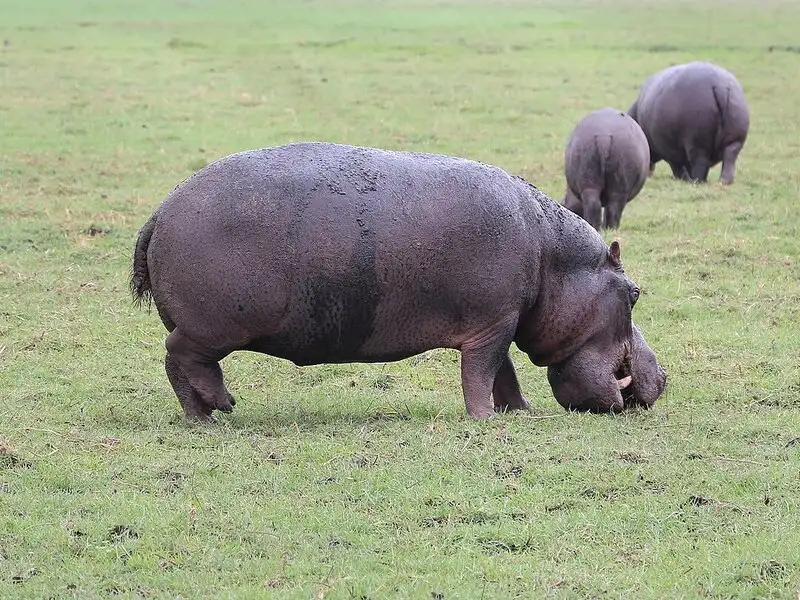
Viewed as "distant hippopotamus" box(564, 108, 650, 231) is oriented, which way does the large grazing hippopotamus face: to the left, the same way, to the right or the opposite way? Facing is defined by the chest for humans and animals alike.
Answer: to the right

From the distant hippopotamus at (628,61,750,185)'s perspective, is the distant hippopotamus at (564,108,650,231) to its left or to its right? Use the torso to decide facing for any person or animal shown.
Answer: on its left

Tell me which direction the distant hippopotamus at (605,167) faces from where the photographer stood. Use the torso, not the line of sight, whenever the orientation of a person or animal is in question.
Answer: facing away from the viewer

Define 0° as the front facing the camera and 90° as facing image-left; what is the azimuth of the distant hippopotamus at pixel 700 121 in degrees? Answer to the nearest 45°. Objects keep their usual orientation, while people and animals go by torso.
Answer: approximately 135°

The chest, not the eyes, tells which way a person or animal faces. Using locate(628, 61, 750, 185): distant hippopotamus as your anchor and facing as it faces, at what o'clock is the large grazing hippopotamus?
The large grazing hippopotamus is roughly at 8 o'clock from the distant hippopotamus.

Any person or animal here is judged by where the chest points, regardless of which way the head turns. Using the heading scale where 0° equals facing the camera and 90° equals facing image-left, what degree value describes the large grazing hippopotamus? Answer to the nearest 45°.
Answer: approximately 270°

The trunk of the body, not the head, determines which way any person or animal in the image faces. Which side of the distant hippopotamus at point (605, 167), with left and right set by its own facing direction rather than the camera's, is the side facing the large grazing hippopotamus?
back

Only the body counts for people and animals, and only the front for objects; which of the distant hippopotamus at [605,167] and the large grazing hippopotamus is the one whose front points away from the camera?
the distant hippopotamus

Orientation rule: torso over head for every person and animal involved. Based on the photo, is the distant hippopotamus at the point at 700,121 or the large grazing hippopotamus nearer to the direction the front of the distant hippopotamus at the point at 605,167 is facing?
the distant hippopotamus
